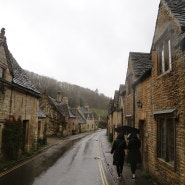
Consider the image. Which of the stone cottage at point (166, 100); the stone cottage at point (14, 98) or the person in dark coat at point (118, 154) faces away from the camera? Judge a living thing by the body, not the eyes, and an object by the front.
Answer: the person in dark coat

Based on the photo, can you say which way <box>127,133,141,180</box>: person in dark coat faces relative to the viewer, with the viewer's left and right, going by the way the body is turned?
facing away from the viewer

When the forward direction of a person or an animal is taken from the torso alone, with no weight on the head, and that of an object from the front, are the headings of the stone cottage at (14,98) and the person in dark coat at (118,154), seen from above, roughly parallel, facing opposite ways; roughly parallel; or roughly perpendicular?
roughly perpendicular

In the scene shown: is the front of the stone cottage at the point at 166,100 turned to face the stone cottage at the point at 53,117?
no

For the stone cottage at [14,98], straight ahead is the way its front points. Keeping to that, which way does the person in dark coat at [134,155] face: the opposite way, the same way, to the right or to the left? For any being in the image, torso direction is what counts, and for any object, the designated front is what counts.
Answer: to the left

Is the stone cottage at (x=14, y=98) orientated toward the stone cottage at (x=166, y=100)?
yes

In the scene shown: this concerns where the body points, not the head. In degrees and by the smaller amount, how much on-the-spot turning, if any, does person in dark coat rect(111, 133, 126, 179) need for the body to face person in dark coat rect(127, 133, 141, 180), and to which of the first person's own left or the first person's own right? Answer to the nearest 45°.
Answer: approximately 90° to the first person's own right

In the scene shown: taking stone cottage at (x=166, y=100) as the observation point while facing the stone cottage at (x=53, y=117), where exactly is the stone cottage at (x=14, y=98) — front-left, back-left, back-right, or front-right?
front-left

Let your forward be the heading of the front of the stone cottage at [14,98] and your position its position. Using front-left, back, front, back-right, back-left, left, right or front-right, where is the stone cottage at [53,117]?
back-left

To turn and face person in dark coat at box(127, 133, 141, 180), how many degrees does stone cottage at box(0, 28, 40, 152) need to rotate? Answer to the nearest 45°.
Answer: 0° — it already faces them

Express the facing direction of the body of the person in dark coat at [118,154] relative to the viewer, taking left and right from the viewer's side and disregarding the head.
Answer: facing away from the viewer

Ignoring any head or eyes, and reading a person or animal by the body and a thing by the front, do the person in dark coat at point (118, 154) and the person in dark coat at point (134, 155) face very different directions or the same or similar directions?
same or similar directions

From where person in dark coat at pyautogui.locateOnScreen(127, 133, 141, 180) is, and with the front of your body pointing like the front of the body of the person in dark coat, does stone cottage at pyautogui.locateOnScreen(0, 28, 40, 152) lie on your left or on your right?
on your left

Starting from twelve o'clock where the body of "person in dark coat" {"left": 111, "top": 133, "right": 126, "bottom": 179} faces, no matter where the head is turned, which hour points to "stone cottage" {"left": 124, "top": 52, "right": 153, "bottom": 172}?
The stone cottage is roughly at 1 o'clock from the person in dark coat.
